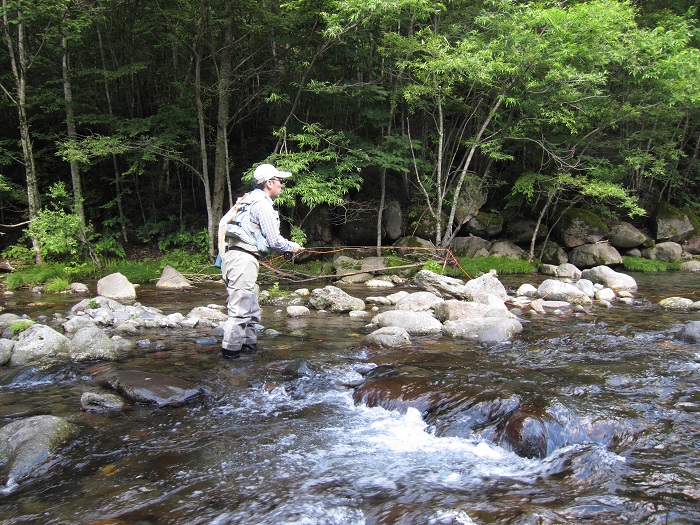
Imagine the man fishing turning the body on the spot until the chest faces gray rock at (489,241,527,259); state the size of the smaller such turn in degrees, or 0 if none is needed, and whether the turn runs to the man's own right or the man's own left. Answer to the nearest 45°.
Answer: approximately 45° to the man's own left

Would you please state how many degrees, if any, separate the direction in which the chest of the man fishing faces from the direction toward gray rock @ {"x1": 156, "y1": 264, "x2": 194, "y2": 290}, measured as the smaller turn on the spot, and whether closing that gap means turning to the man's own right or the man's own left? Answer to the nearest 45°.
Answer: approximately 90° to the man's own left

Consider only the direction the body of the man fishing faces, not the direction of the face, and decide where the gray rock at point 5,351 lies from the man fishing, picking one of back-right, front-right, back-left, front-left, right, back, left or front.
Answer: back

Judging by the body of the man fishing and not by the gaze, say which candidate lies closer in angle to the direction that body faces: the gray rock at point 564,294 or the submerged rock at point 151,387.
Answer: the gray rock

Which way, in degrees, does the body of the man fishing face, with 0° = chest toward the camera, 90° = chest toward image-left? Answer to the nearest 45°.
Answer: approximately 270°

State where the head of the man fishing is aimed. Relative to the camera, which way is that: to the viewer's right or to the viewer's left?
to the viewer's right

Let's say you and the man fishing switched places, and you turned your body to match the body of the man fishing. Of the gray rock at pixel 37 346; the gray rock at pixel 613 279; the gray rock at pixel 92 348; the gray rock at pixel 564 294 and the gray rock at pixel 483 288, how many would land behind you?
2
